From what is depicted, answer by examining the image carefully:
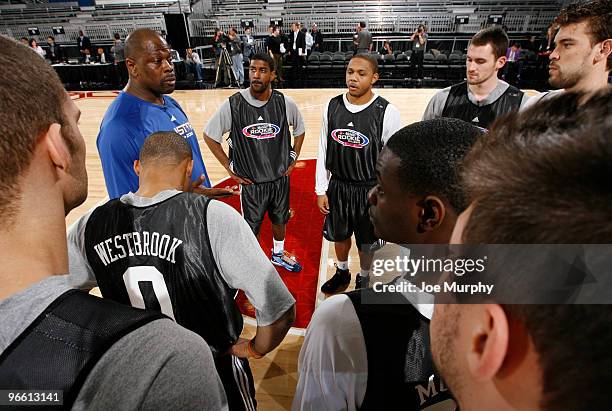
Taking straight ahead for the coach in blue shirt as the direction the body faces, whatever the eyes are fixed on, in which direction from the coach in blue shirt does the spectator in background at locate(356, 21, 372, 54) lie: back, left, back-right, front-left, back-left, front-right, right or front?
left

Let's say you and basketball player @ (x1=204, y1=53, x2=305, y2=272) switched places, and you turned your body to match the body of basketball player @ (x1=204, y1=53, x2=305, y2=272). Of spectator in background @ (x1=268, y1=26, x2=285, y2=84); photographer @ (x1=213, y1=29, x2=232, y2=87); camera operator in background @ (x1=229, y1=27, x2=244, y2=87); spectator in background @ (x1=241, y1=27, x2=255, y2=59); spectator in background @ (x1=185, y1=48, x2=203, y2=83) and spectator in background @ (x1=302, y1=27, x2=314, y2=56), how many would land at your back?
6

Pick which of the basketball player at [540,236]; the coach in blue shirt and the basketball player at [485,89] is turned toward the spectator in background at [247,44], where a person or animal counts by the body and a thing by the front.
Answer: the basketball player at [540,236]

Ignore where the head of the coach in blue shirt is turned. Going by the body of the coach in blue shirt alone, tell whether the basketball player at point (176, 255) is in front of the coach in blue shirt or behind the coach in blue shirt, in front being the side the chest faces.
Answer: in front

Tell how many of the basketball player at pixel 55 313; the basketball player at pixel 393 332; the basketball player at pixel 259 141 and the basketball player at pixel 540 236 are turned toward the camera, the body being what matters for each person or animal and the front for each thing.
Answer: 1

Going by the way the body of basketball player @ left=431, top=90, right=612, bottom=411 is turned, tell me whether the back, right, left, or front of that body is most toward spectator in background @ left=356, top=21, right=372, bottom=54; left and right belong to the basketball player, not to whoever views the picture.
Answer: front

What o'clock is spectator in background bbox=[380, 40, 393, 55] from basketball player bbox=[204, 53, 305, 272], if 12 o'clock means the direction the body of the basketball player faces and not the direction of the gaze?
The spectator in background is roughly at 7 o'clock from the basketball player.

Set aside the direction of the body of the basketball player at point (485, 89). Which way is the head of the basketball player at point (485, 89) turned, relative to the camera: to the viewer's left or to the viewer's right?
to the viewer's left

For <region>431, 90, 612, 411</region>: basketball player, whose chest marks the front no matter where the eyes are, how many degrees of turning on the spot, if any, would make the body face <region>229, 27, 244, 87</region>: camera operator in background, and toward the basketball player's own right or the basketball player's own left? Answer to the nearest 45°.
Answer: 0° — they already face them

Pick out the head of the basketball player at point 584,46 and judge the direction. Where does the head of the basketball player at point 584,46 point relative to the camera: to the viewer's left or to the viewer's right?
to the viewer's left

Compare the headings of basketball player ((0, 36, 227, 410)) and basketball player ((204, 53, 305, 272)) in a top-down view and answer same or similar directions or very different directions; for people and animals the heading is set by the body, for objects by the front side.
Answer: very different directions

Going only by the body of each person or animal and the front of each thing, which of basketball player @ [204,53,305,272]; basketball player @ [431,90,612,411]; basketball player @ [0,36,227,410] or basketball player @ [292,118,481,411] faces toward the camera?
basketball player @ [204,53,305,272]

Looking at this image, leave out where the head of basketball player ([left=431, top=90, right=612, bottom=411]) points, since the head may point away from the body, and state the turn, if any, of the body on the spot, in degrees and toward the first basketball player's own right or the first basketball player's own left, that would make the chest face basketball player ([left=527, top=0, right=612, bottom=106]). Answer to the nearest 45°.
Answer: approximately 45° to the first basketball player's own right

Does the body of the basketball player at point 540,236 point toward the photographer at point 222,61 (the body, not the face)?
yes

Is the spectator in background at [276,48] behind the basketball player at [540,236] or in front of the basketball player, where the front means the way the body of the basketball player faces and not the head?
in front

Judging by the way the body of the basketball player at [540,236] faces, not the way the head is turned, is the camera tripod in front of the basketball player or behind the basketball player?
in front

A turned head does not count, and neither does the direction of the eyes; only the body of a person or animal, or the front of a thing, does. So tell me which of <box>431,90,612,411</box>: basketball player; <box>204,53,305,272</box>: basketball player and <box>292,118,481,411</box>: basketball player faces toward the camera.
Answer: <box>204,53,305,272</box>: basketball player

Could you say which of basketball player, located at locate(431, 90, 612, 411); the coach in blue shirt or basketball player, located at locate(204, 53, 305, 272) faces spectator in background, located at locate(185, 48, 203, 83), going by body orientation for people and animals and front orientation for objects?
basketball player, located at locate(431, 90, 612, 411)
